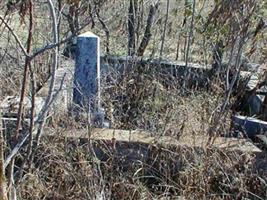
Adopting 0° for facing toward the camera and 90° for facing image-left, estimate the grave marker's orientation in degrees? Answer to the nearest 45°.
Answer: approximately 0°

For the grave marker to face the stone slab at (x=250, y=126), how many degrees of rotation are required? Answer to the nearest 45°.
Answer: approximately 90° to its left

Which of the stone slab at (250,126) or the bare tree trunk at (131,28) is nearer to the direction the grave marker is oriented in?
the stone slab
